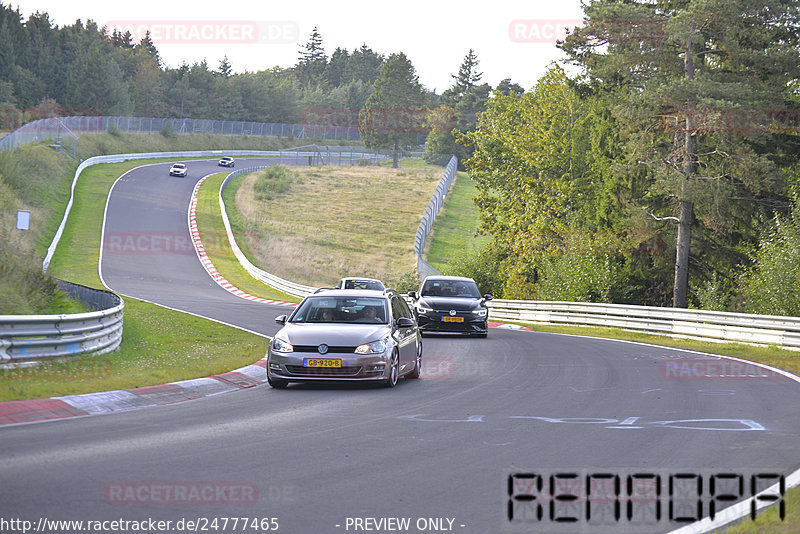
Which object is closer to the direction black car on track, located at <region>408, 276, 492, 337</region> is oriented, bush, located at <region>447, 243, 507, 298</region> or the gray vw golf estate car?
the gray vw golf estate car

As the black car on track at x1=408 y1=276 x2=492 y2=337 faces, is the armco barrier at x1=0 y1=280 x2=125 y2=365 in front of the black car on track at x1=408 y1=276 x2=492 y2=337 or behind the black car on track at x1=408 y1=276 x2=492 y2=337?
in front

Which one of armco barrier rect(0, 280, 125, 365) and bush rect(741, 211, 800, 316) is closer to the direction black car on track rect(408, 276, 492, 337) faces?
the armco barrier

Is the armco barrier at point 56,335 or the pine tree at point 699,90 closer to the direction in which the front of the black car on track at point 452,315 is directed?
the armco barrier

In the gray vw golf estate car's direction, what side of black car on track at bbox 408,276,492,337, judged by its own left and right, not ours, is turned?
front

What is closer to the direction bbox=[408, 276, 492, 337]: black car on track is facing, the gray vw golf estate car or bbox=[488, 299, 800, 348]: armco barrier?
the gray vw golf estate car

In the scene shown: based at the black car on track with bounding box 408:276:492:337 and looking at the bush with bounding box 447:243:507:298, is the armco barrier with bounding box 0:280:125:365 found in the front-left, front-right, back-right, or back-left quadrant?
back-left

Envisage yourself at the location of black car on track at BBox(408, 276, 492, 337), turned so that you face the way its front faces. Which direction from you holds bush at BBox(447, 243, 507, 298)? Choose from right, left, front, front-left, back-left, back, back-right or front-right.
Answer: back

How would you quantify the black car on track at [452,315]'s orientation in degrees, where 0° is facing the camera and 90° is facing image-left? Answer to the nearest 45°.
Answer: approximately 0°

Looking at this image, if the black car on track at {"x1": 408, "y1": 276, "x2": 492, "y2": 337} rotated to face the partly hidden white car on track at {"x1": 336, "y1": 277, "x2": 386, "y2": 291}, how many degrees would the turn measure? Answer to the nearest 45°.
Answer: approximately 135° to its right

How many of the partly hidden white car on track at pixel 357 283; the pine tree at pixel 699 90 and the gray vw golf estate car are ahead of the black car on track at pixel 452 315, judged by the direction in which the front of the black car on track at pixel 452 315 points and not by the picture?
1

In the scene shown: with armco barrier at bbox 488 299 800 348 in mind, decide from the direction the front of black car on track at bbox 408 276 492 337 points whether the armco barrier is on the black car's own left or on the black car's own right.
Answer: on the black car's own left

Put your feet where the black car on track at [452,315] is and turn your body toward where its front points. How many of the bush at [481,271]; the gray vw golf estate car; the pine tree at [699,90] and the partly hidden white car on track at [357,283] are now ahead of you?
1

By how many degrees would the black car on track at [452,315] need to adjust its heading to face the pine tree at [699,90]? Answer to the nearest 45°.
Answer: approximately 135° to its left
